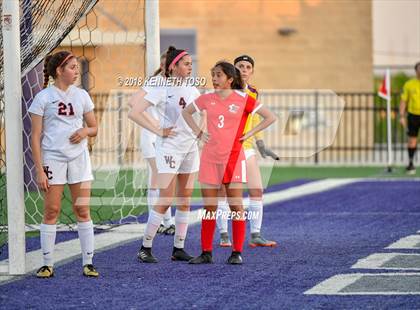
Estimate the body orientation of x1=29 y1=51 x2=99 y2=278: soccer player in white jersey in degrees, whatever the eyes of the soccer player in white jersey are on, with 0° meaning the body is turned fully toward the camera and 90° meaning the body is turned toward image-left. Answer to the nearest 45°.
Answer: approximately 0°

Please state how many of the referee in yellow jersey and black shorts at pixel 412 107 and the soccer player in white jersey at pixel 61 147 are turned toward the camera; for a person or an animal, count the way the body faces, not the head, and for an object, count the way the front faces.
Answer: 2

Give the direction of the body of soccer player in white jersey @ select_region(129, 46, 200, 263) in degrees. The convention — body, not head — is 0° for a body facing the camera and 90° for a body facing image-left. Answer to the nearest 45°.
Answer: approximately 315°
